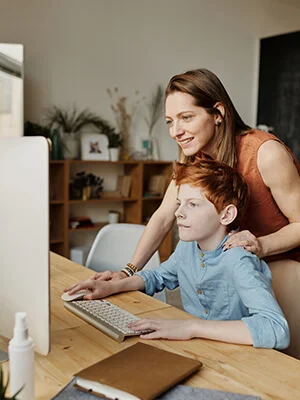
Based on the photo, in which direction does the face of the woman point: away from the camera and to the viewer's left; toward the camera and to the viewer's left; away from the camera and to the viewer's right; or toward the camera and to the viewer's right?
toward the camera and to the viewer's left

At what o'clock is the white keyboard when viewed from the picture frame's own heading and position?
The white keyboard is roughly at 12 o'clock from the picture frame.

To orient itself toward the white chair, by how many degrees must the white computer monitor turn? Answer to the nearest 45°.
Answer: approximately 45° to its left

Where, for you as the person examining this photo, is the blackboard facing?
facing the viewer and to the left of the viewer

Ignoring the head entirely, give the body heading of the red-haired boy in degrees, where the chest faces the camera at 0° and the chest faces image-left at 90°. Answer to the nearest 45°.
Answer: approximately 45°

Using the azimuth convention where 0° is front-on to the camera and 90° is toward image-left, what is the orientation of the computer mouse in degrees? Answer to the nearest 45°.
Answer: approximately 90°

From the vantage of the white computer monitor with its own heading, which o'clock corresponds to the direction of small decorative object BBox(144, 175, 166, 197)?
The small decorative object is roughly at 11 o'clock from the white computer monitor.

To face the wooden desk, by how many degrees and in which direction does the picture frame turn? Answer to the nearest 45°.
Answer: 0° — it already faces it

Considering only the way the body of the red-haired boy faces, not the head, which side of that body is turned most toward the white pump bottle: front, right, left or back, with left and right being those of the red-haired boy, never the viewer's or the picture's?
front

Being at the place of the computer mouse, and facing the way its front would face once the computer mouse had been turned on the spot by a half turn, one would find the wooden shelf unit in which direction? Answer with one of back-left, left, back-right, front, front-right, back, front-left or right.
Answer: left

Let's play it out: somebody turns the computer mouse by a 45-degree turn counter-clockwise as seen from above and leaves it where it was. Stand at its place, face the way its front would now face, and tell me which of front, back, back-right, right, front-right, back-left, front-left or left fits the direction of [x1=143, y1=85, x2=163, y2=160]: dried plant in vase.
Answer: back-right

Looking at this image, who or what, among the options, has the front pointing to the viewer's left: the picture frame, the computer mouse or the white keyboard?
the computer mouse

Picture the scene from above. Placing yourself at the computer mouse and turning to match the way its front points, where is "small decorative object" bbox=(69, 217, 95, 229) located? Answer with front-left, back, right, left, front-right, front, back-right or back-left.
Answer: right

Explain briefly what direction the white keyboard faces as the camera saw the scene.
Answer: facing away from the viewer and to the right of the viewer
